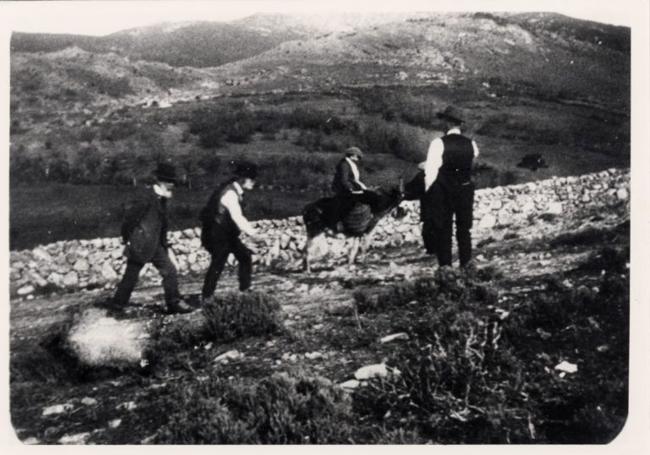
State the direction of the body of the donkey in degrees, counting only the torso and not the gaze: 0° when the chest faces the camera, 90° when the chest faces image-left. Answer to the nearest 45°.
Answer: approximately 270°

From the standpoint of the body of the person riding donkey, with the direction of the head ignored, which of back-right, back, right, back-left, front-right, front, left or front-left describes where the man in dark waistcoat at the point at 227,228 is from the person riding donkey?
back-right

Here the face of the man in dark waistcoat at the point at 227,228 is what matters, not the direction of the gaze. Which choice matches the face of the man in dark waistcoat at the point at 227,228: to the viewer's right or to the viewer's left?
to the viewer's right

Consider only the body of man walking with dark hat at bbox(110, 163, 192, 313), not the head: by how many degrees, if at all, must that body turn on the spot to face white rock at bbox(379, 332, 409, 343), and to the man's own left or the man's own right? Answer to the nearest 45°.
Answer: approximately 45° to the man's own right

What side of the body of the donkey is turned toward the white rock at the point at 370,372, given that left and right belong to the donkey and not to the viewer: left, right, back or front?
right

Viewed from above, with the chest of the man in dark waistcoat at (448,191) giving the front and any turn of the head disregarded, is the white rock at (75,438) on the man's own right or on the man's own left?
on the man's own left

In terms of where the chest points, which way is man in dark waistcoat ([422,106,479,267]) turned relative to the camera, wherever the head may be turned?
away from the camera

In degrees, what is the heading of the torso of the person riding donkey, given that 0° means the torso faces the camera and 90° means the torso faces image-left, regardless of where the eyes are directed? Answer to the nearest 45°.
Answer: approximately 270°

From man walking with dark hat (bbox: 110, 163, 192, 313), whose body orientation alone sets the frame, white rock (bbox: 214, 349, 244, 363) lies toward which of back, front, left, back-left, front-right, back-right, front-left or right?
front-right

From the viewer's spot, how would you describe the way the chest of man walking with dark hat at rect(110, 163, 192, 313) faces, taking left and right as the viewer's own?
facing to the right of the viewer

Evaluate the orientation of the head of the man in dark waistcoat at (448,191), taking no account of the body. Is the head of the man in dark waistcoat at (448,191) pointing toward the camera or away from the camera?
away from the camera

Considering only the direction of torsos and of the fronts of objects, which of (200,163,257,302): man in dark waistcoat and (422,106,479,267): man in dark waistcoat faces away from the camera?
(422,106,479,267): man in dark waistcoat

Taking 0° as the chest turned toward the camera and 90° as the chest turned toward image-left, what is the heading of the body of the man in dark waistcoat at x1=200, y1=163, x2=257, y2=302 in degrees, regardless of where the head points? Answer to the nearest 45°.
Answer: approximately 270°
